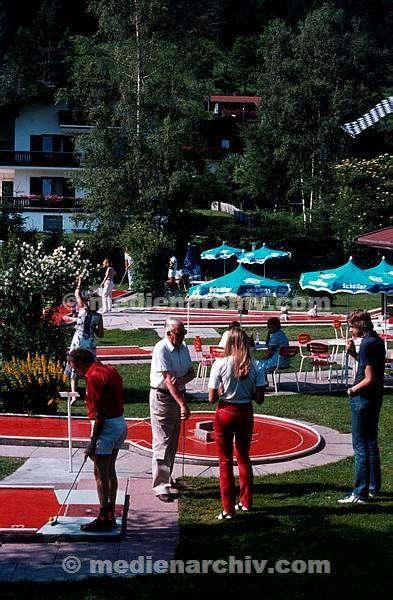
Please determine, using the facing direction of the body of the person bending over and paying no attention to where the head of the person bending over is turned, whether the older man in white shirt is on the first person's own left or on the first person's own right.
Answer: on the first person's own right

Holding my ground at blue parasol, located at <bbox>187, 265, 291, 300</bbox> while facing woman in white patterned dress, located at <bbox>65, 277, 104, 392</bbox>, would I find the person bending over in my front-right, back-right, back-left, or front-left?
front-left

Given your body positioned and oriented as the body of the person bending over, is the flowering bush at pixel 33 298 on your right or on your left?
on your right

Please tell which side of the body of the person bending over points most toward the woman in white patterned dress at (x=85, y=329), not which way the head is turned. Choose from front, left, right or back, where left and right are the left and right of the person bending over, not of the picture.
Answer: right

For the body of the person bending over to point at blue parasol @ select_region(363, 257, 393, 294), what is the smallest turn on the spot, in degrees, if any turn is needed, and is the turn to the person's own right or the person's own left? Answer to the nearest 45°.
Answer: approximately 135° to the person's own right

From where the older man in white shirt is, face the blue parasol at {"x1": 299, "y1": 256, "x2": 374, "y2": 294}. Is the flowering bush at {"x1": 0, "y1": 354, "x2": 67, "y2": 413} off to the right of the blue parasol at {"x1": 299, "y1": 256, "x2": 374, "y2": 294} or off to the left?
left

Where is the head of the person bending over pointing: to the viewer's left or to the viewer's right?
to the viewer's left

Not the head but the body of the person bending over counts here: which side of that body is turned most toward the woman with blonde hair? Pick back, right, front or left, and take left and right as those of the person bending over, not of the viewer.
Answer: back

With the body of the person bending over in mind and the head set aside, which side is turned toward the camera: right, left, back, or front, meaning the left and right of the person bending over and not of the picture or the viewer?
left

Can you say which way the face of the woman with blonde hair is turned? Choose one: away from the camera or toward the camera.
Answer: away from the camera
